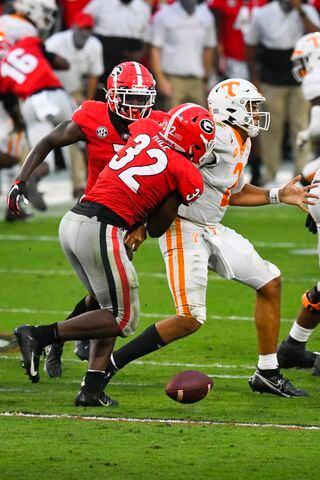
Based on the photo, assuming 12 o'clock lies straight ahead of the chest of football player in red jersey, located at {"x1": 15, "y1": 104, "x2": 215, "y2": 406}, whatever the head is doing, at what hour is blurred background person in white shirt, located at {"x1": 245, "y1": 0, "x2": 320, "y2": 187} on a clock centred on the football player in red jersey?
The blurred background person in white shirt is roughly at 11 o'clock from the football player in red jersey.

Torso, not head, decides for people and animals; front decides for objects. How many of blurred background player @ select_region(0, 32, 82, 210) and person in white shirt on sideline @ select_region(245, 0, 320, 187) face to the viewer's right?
0

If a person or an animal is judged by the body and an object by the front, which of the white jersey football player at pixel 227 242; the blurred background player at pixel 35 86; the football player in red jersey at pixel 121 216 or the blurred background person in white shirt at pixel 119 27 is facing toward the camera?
the blurred background person in white shirt at pixel 119 27

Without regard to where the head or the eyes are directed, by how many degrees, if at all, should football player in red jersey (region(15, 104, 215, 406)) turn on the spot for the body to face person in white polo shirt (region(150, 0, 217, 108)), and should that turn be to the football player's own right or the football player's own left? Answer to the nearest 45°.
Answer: approximately 45° to the football player's own left

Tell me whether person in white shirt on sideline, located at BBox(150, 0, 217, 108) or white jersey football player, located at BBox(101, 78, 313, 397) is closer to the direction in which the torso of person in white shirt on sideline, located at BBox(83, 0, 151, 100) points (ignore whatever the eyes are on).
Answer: the white jersey football player

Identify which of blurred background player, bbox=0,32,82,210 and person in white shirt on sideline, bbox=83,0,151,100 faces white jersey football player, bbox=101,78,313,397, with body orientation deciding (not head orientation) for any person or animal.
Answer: person in white shirt on sideline, bbox=83,0,151,100

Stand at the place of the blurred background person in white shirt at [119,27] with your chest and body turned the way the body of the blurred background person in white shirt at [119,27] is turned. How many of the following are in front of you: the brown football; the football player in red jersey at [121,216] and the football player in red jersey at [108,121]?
3

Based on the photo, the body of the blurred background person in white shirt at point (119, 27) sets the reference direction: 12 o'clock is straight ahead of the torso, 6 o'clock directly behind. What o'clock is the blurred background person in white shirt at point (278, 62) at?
the blurred background person in white shirt at point (278, 62) is roughly at 9 o'clock from the blurred background person in white shirt at point (119, 27).

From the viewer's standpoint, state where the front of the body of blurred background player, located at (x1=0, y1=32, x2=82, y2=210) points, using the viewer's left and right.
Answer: facing away from the viewer and to the left of the viewer
